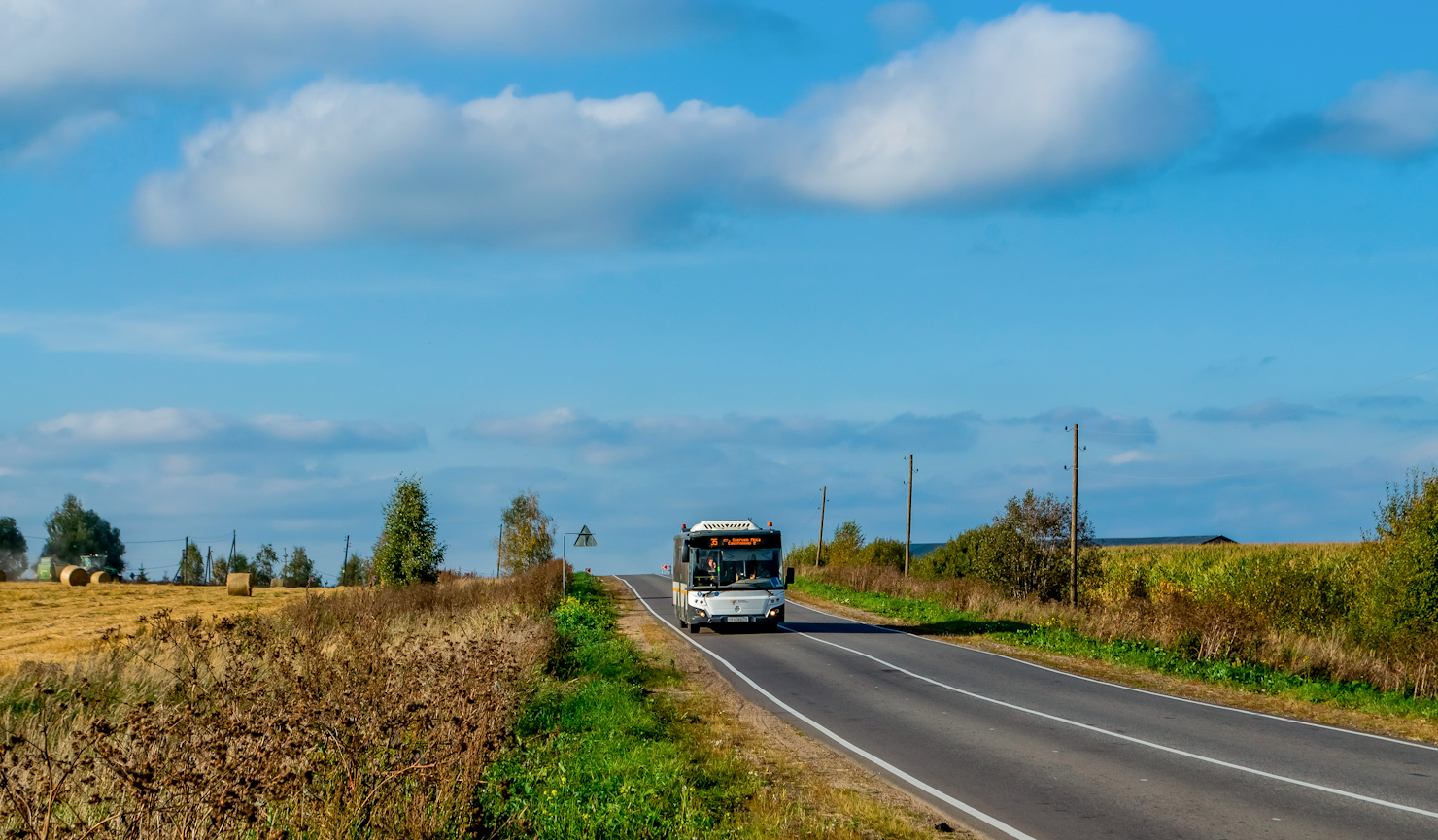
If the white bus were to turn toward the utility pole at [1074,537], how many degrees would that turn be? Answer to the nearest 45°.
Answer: approximately 135° to its left

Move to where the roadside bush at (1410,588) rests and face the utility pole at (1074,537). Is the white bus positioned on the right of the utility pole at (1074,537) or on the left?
left

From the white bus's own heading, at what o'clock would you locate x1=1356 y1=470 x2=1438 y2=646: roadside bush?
The roadside bush is roughly at 10 o'clock from the white bus.

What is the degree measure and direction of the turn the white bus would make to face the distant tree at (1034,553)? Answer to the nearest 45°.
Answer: approximately 135° to its left

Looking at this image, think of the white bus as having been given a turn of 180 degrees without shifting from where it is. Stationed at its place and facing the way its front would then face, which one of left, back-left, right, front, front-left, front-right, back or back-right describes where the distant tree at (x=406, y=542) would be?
front-left

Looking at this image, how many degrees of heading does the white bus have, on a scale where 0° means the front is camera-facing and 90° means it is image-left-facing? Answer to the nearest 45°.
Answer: approximately 0°
